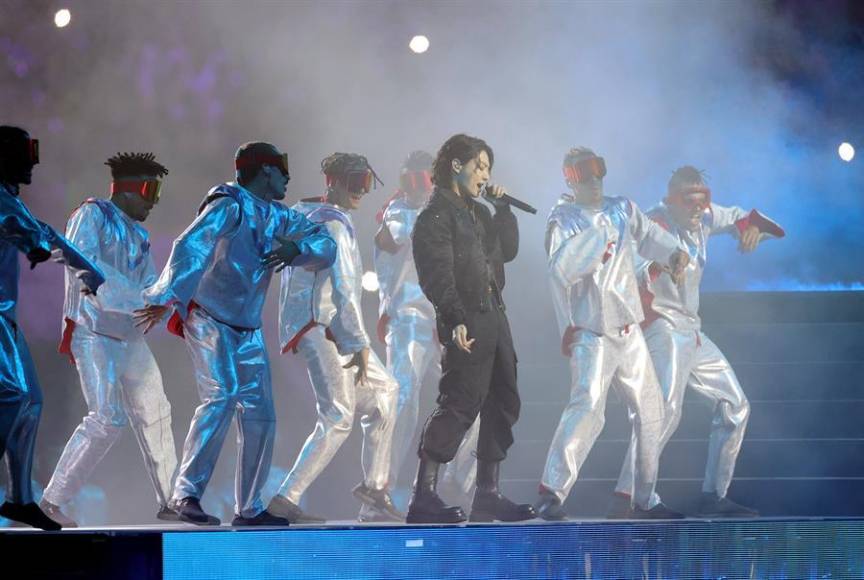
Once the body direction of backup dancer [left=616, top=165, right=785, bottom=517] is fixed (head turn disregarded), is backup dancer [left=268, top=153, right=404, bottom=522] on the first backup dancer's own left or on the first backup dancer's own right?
on the first backup dancer's own right

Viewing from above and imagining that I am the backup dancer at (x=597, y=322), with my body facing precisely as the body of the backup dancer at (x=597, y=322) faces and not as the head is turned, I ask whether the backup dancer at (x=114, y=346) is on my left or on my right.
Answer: on my right

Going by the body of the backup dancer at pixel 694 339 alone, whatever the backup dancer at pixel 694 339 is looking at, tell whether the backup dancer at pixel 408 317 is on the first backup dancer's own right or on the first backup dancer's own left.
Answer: on the first backup dancer's own right

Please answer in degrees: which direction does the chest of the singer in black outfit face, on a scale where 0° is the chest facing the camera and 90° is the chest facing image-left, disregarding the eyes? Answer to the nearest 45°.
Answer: approximately 315°

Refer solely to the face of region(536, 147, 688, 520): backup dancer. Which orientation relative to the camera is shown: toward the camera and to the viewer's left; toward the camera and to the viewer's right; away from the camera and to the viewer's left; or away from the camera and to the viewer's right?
toward the camera and to the viewer's right

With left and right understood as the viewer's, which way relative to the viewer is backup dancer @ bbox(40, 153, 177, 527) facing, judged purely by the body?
facing the viewer and to the right of the viewer

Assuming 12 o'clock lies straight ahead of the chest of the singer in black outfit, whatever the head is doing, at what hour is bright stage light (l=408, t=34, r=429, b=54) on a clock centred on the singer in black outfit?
The bright stage light is roughly at 7 o'clock from the singer in black outfit.

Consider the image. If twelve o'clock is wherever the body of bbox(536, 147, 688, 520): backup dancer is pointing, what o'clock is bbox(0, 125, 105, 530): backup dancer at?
bbox(0, 125, 105, 530): backup dancer is roughly at 3 o'clock from bbox(536, 147, 688, 520): backup dancer.

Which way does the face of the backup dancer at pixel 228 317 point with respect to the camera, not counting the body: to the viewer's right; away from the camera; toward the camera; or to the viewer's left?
to the viewer's right

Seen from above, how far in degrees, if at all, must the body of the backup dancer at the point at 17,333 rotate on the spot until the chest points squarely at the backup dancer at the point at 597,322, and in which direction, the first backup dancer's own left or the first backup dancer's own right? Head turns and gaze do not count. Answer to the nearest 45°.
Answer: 0° — they already face them

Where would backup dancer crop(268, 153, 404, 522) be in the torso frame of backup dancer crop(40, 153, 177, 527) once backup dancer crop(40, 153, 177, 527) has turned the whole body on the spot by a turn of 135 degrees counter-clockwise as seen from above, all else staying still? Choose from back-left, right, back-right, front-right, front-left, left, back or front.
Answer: right

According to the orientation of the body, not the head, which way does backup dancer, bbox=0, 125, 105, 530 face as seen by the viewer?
to the viewer's right

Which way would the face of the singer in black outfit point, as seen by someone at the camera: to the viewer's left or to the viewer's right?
to the viewer's right

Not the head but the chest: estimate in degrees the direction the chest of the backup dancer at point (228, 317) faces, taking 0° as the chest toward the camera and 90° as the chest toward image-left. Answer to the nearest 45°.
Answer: approximately 315°

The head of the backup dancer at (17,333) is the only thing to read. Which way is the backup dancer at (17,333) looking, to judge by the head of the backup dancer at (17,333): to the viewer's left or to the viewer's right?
to the viewer's right
